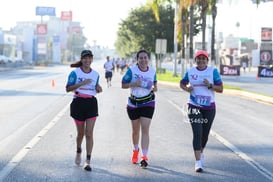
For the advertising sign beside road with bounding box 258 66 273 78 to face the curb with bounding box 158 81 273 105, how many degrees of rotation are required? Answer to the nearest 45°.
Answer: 0° — it already faces it

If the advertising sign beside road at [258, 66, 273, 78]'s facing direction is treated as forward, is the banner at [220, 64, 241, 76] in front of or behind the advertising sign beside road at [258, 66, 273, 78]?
behind

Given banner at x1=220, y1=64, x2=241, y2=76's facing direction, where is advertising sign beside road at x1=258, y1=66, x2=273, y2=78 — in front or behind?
in front

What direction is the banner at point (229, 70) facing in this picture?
toward the camera

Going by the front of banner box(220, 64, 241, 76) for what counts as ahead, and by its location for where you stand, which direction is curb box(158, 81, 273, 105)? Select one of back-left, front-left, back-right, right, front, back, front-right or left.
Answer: front

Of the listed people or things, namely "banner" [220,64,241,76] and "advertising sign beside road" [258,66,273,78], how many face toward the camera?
2

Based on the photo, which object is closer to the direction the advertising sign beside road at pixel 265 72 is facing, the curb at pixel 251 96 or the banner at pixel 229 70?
the curb

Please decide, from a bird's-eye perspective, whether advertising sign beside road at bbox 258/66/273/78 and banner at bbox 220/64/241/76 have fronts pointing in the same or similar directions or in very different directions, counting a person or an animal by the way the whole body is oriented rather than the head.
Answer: same or similar directions

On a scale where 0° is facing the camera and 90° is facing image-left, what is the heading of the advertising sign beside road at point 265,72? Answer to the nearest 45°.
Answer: approximately 0°
